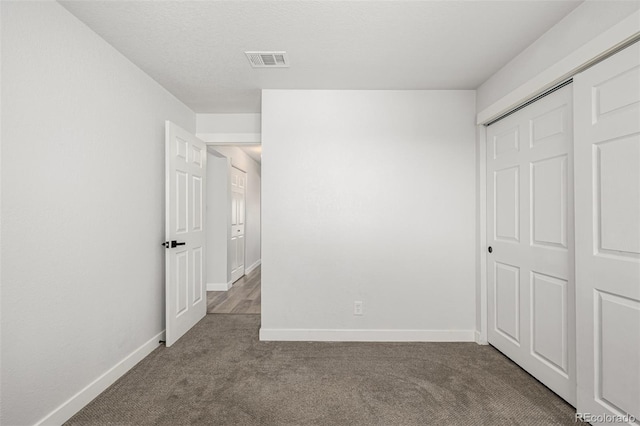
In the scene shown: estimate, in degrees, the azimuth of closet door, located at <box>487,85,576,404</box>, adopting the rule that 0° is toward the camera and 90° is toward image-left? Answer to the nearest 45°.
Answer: approximately 45°
